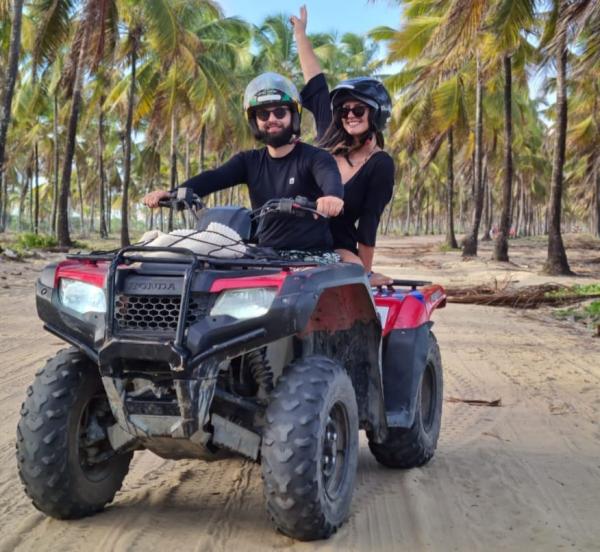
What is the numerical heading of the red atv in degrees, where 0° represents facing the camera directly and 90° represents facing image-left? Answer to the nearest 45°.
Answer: approximately 45°

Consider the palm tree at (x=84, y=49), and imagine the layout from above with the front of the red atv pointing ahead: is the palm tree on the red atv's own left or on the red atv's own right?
on the red atv's own right

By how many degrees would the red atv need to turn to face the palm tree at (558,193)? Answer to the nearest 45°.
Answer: approximately 180°

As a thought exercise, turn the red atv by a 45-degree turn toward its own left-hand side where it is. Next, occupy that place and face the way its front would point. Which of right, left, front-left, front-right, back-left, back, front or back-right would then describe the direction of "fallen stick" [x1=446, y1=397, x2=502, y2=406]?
back-left
